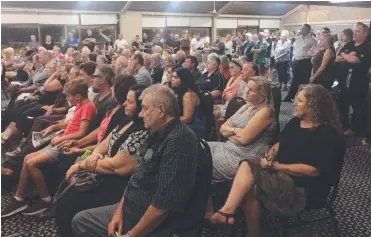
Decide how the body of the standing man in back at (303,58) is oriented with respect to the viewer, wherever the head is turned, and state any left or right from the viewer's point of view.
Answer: facing the viewer and to the left of the viewer

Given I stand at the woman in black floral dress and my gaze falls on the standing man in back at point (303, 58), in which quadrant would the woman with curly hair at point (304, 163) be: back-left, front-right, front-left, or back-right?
front-right
